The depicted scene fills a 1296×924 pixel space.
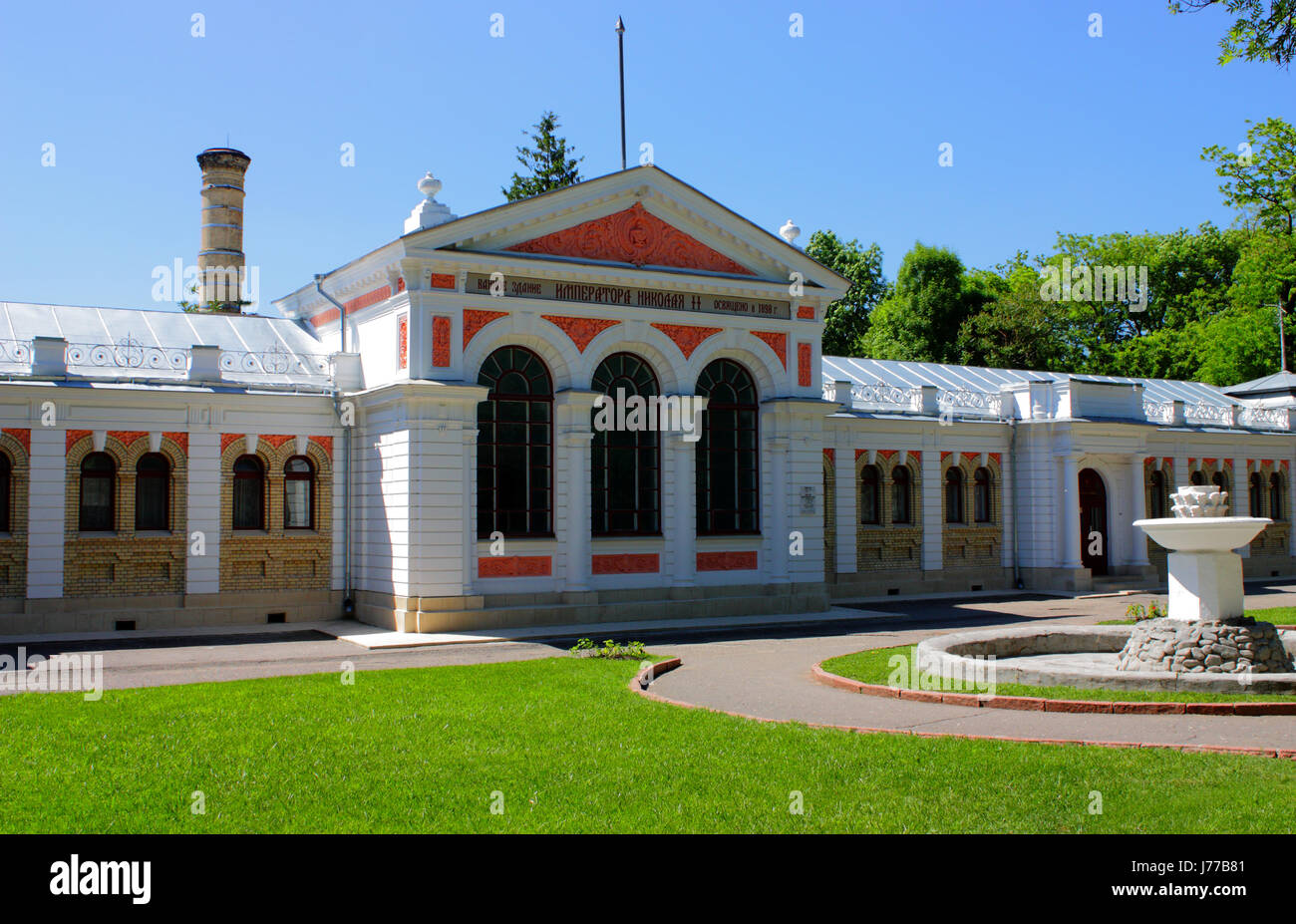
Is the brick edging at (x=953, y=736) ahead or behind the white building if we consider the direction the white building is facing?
ahead

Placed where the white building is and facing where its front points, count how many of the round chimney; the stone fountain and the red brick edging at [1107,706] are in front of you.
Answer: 2

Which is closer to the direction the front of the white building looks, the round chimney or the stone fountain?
the stone fountain

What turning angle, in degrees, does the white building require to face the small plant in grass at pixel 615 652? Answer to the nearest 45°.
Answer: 0° — it already faces it

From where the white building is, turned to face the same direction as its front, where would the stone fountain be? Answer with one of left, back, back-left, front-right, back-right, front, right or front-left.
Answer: front

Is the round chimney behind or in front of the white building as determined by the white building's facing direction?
behind

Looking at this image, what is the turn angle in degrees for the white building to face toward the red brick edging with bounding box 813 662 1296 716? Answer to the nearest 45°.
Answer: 0° — it already faces it
